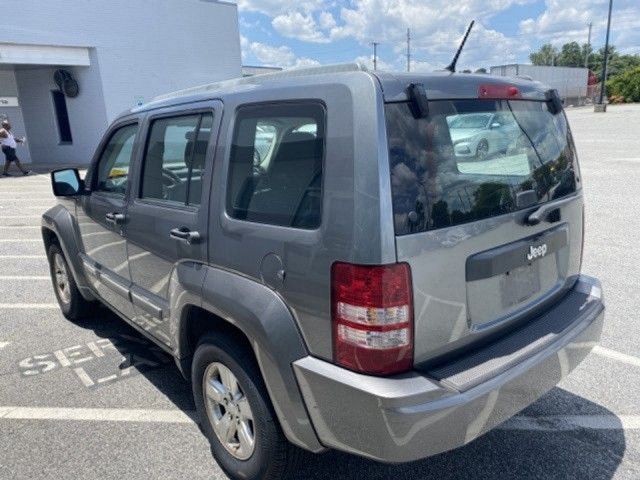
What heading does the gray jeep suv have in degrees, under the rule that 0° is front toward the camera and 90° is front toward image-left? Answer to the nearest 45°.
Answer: approximately 135°

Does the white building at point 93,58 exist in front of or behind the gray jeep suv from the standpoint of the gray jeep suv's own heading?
in front
